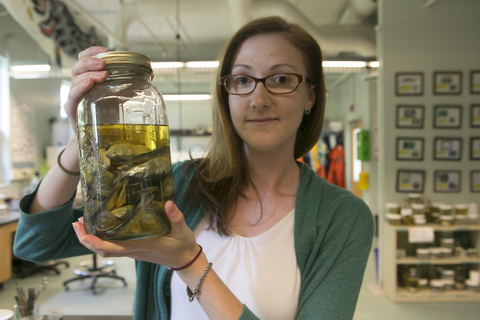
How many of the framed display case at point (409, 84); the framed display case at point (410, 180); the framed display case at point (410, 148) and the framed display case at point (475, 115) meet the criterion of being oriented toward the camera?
4

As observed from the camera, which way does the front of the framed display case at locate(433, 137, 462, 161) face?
facing the viewer

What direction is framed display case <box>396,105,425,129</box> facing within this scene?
toward the camera

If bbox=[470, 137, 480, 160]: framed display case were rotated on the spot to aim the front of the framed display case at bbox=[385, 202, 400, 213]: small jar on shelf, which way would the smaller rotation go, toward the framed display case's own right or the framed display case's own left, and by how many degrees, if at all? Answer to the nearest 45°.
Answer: approximately 45° to the framed display case's own right

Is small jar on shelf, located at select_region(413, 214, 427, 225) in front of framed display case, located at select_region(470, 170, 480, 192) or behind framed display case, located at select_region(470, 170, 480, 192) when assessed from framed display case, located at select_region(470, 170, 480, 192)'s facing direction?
in front

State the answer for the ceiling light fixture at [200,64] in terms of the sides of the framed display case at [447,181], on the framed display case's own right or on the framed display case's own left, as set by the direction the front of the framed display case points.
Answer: on the framed display case's own right

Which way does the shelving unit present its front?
toward the camera

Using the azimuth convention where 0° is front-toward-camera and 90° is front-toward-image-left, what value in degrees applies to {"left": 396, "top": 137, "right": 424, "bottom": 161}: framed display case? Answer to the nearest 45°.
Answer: approximately 0°
